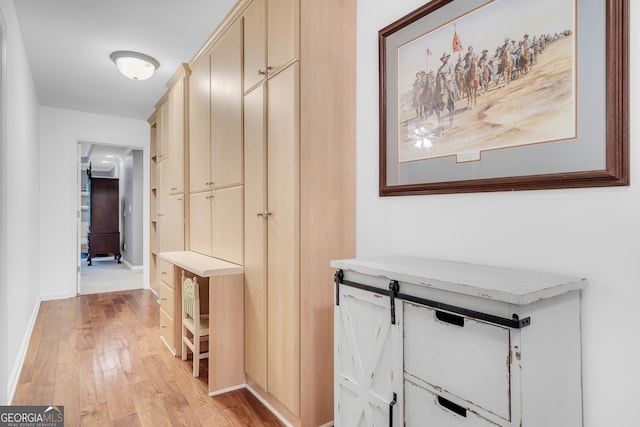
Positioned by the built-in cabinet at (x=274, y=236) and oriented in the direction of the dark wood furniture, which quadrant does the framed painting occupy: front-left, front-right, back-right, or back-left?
back-right

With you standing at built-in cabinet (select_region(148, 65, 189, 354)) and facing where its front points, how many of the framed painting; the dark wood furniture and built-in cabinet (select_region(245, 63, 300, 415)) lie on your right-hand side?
1

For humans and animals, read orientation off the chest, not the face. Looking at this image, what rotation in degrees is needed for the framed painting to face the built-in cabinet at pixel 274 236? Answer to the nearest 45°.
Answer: approximately 45° to its right

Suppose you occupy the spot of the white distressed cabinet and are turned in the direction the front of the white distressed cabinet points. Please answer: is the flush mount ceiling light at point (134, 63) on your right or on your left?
on your right

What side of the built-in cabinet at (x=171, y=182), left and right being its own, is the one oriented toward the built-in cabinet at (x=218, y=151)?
left

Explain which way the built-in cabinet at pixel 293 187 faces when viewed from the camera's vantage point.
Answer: facing the viewer and to the left of the viewer

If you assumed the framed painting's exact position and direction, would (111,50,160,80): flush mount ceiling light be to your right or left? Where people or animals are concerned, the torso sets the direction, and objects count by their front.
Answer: on your right

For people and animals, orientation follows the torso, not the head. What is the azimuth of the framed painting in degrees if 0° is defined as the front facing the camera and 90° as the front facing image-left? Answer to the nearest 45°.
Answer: approximately 45°

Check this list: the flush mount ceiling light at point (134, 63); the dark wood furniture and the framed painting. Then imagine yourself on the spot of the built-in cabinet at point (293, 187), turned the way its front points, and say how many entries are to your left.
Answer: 1

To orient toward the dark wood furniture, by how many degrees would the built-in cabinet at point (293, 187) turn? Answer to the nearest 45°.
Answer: approximately 90° to its right

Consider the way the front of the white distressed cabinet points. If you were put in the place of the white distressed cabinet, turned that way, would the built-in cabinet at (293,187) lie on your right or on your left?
on your right

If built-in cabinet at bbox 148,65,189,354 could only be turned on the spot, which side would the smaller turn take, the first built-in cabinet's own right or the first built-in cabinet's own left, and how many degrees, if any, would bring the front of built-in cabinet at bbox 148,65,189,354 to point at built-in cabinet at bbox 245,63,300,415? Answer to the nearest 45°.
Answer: approximately 90° to the first built-in cabinet's own left

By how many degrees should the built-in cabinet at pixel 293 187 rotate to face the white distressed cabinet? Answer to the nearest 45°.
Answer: approximately 90° to its left

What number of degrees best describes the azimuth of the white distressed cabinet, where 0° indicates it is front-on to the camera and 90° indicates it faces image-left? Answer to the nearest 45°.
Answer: approximately 45°

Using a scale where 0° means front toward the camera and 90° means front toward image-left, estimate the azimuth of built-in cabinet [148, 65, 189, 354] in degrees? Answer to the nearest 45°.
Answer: approximately 90°
